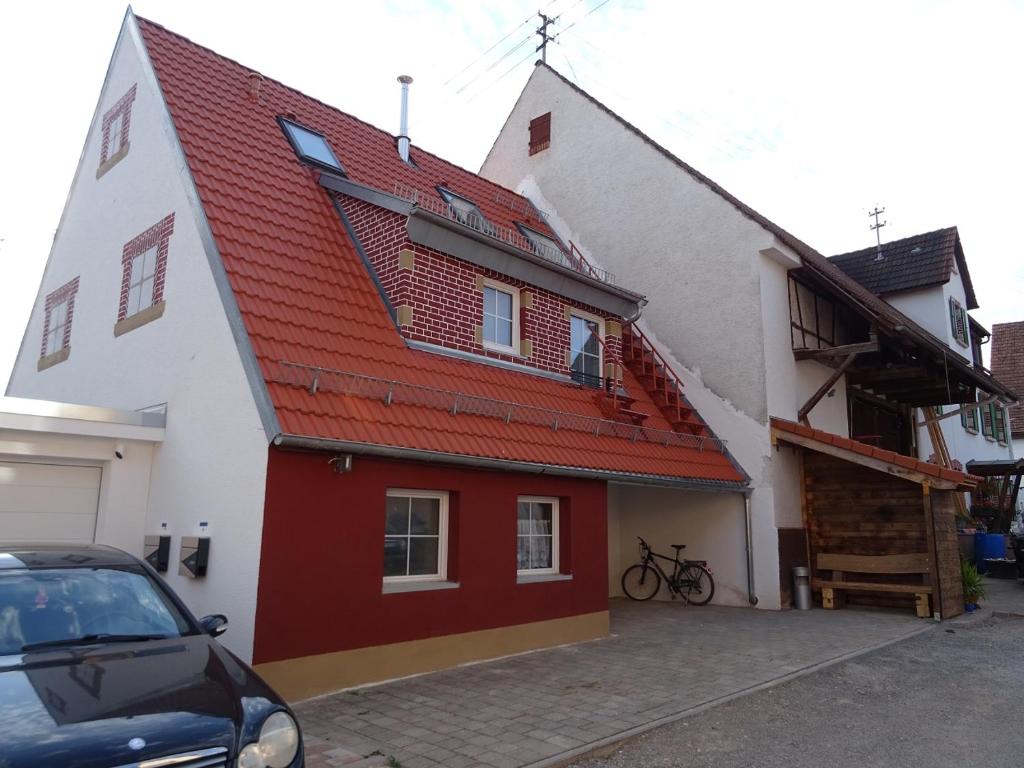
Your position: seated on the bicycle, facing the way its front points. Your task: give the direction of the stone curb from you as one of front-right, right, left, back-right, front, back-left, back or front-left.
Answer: left

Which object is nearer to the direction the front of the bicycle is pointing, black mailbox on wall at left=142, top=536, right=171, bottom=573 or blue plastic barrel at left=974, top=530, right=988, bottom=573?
the black mailbox on wall

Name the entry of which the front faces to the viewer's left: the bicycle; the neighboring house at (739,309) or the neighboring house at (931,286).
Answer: the bicycle

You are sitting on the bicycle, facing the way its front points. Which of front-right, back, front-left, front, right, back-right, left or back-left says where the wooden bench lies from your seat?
back

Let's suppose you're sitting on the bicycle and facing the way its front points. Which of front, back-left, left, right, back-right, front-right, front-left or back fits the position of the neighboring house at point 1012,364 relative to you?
back-right

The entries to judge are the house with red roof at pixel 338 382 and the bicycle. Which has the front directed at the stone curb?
the house with red roof

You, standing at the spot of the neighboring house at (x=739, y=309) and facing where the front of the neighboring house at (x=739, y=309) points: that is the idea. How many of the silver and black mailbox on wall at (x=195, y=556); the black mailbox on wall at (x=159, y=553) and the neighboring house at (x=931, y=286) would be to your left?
1

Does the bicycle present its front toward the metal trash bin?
no

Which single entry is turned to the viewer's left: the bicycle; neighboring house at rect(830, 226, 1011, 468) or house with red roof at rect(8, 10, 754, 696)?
the bicycle

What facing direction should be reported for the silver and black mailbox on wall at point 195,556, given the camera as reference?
facing the viewer and to the left of the viewer

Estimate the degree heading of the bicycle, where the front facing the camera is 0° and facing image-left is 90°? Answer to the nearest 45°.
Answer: approximately 90°

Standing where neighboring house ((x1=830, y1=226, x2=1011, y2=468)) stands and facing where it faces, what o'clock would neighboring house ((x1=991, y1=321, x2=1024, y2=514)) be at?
neighboring house ((x1=991, y1=321, x2=1024, y2=514)) is roughly at 8 o'clock from neighboring house ((x1=830, y1=226, x2=1011, y2=468)).

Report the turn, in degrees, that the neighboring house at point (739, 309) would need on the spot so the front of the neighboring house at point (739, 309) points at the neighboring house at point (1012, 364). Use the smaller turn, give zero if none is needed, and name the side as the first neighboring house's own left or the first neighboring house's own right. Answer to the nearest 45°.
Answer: approximately 90° to the first neighboring house's own left

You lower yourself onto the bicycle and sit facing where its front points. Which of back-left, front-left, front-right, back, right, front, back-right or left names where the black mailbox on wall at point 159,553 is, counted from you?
front-left

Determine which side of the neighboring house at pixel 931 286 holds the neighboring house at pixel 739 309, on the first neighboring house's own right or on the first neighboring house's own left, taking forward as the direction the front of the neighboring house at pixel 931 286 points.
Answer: on the first neighboring house's own right

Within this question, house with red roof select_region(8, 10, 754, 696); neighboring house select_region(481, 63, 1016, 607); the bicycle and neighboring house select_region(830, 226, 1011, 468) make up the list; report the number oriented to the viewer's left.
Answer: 1

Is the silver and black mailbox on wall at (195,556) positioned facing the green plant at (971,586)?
no

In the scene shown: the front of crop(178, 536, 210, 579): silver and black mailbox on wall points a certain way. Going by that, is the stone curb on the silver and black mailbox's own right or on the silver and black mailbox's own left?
on the silver and black mailbox's own left
